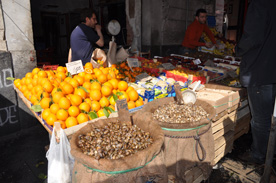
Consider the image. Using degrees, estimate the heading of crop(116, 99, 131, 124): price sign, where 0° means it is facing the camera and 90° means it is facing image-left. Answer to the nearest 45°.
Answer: approximately 0°

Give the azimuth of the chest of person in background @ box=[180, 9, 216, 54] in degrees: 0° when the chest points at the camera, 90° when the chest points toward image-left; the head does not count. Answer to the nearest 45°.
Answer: approximately 315°

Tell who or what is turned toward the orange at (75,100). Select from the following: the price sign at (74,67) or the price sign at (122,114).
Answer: the price sign at (74,67)

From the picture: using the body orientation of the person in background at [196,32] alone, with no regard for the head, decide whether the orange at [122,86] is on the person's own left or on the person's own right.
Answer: on the person's own right

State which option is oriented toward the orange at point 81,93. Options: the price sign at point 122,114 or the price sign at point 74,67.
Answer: the price sign at point 74,67

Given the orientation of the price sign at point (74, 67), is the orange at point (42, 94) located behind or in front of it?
in front

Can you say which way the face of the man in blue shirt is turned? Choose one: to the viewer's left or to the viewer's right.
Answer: to the viewer's right

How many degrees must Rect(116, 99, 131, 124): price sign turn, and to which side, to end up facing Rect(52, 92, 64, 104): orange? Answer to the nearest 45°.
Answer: approximately 135° to its right

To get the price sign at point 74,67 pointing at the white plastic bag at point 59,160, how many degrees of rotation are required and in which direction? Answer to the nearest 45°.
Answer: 0° — it already faces it

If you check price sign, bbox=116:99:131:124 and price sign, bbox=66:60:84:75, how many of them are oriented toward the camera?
2

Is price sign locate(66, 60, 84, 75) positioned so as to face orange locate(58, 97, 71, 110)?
yes

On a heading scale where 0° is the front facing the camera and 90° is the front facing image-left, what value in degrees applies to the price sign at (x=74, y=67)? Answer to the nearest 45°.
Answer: approximately 0°
